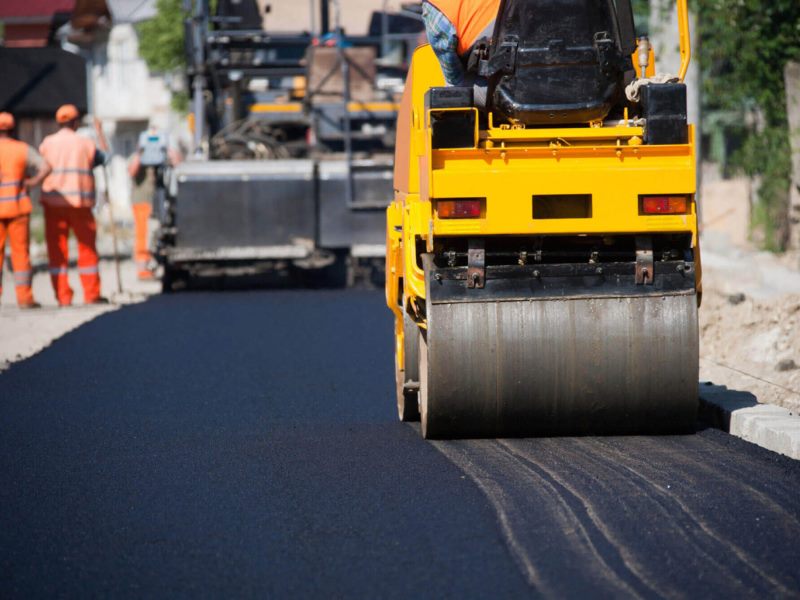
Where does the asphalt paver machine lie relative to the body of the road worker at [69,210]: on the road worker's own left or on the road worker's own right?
on the road worker's own right

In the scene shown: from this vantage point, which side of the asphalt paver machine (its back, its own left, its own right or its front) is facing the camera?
back

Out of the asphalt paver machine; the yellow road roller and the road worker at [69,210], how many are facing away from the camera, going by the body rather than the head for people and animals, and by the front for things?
3

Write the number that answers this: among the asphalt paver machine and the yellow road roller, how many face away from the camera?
2

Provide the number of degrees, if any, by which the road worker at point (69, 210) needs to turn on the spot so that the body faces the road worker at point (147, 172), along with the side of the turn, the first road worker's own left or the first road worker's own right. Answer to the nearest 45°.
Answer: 0° — they already face them

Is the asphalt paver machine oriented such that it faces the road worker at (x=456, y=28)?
no

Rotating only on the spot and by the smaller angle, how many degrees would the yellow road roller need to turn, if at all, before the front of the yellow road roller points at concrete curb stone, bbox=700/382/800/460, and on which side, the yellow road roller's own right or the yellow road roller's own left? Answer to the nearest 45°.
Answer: approximately 90° to the yellow road roller's own right

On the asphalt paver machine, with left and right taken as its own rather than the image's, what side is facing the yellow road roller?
back

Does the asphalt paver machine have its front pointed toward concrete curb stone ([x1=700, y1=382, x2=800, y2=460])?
no

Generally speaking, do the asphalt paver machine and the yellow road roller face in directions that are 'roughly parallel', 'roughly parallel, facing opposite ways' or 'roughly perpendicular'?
roughly parallel

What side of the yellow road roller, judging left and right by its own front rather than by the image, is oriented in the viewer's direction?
back

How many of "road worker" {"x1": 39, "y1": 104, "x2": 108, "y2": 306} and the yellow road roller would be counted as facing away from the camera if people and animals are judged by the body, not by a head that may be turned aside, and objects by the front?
2

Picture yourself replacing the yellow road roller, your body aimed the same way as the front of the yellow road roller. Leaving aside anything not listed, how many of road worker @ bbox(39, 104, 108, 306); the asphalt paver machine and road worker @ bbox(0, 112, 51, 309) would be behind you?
0

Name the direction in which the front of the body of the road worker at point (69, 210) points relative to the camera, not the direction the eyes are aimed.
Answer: away from the camera

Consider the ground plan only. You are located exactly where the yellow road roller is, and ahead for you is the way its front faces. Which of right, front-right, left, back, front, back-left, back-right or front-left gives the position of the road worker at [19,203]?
front-left

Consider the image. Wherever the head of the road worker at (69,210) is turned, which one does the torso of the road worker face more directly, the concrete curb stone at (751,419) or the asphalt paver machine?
the asphalt paver machine

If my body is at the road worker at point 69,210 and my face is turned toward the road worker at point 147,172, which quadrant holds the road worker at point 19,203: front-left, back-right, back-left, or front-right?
back-left

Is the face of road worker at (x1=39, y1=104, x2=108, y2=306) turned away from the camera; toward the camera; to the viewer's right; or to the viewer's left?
away from the camera
